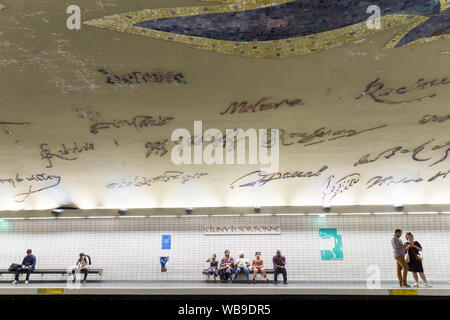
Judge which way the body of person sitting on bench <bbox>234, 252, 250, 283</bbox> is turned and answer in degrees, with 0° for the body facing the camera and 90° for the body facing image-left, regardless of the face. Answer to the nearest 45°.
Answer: approximately 0°

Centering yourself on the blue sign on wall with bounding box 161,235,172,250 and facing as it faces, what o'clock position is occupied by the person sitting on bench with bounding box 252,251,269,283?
The person sitting on bench is roughly at 10 o'clock from the blue sign on wall.

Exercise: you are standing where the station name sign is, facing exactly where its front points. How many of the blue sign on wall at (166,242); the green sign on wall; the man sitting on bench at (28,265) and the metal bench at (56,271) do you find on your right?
3

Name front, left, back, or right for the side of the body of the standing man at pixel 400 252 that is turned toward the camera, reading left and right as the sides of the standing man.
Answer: right

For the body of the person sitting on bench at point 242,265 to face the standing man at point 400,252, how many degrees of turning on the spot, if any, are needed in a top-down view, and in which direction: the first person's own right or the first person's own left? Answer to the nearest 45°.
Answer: approximately 45° to the first person's own left

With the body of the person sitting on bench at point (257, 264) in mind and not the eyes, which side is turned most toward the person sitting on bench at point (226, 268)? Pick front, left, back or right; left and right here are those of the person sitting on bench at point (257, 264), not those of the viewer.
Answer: right

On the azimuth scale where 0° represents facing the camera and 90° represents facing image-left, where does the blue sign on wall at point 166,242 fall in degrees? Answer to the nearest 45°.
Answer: approximately 0°
